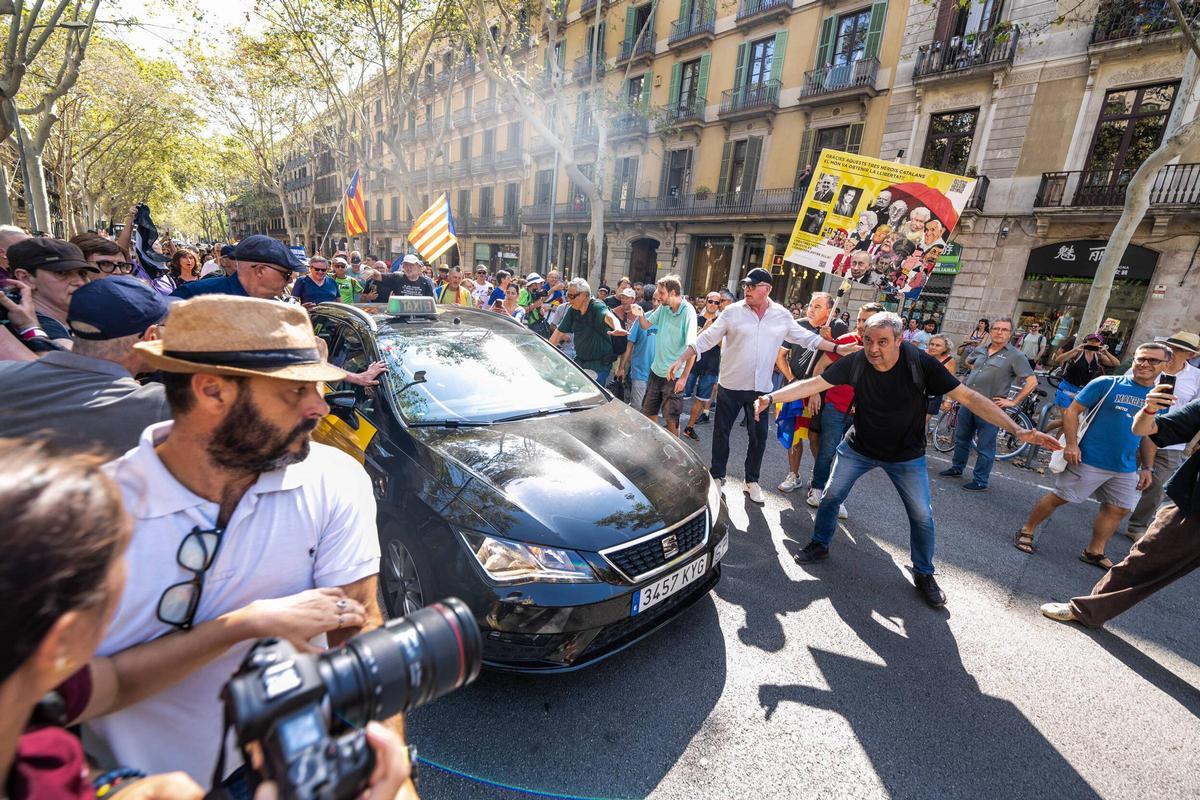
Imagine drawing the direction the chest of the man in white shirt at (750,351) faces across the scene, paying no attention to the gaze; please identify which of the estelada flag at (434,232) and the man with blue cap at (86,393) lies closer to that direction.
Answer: the man with blue cap

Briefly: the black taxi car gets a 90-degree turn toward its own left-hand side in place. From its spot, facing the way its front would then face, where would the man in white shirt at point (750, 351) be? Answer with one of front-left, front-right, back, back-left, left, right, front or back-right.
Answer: front

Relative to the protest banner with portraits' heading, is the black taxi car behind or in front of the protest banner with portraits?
in front

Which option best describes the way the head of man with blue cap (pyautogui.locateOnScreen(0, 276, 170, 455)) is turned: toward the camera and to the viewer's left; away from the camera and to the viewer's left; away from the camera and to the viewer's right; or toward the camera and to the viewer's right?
away from the camera and to the viewer's right

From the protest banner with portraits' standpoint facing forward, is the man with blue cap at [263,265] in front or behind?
in front

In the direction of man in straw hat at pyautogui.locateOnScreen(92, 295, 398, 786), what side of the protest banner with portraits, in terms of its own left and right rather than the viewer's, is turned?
front

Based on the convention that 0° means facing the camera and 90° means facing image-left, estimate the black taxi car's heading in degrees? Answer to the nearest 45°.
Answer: approximately 315°

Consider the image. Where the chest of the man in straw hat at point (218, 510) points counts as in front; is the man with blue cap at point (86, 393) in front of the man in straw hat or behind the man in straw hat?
behind

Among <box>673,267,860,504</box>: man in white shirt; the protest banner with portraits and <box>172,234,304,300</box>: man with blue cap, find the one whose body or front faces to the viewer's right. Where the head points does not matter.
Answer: the man with blue cap

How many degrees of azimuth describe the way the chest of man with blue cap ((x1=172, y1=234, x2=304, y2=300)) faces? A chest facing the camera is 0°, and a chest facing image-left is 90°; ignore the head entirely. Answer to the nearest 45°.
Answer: approximately 270°

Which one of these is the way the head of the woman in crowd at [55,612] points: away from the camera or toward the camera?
away from the camera
